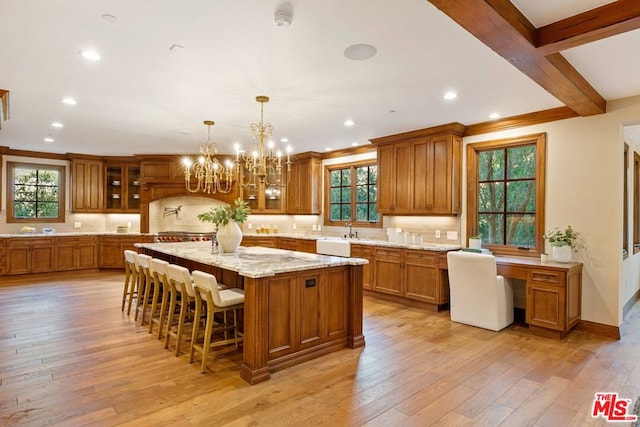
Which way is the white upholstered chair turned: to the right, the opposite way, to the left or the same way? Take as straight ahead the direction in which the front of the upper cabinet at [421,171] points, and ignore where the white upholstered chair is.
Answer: the opposite way

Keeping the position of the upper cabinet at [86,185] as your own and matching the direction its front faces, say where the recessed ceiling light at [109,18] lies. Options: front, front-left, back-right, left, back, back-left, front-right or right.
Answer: front-right

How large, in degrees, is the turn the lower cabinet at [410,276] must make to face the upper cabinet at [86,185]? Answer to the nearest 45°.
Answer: approximately 45° to its right

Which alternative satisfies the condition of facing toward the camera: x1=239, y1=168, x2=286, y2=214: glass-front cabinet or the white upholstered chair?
the glass-front cabinet

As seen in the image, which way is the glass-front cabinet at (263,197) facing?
toward the camera

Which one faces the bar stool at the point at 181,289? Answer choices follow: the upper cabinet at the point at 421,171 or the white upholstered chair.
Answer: the upper cabinet

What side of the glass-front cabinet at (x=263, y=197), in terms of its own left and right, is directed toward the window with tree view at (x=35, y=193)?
right

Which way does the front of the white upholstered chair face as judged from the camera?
facing away from the viewer and to the right of the viewer

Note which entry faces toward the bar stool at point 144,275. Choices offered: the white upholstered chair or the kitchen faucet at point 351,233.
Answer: the kitchen faucet

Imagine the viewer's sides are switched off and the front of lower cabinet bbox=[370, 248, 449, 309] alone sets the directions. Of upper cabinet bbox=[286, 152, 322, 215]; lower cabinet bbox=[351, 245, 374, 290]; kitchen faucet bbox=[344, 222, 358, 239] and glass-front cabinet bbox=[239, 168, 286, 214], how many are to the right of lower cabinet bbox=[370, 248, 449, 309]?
4

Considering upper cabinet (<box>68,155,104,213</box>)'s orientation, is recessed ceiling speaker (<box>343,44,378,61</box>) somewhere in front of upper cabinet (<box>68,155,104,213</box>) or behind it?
in front

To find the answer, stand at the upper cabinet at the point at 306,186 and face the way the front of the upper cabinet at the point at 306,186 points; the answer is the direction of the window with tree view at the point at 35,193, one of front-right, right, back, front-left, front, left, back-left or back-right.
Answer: front-right

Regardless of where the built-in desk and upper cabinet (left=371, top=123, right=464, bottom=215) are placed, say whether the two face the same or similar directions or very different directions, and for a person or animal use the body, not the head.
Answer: same or similar directions

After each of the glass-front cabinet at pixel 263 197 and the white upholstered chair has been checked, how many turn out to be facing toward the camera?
1

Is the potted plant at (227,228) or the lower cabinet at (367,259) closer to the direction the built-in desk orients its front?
the potted plant
